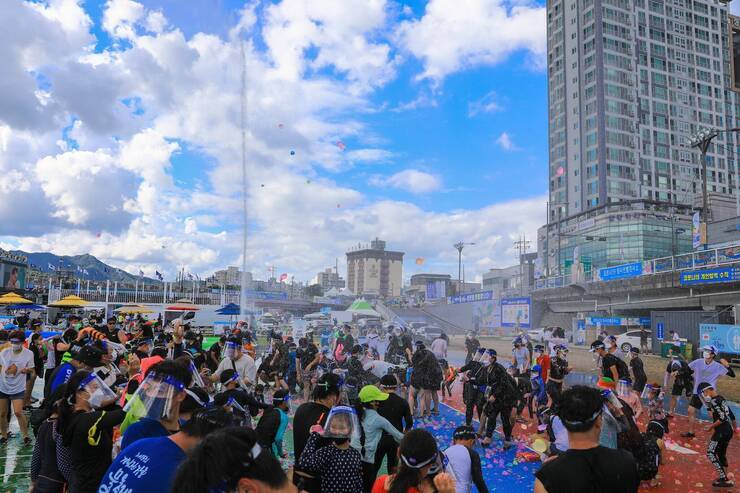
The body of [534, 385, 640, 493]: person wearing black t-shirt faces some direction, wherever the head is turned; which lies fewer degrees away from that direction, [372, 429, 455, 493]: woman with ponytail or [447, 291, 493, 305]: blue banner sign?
the blue banner sign

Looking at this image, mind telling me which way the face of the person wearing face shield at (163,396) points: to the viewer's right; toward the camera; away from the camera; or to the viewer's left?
to the viewer's left

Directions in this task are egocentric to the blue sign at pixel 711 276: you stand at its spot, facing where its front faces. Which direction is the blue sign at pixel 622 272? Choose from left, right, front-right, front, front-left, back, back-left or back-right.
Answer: right

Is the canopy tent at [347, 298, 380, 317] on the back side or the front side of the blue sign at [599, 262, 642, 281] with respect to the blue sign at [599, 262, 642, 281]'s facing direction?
on the front side

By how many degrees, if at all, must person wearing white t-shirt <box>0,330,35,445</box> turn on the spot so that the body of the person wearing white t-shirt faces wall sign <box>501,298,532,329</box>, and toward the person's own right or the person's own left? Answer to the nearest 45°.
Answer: approximately 135° to the person's own left

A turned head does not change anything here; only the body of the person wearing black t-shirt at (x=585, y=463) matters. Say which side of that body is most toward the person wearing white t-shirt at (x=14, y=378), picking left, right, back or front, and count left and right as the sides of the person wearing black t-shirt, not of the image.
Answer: left

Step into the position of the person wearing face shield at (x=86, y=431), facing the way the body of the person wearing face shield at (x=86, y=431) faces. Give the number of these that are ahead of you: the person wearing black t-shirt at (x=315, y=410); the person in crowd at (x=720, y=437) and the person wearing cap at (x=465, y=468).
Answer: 3

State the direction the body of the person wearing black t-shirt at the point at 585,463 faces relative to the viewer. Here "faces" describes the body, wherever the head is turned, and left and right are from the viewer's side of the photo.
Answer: facing away from the viewer

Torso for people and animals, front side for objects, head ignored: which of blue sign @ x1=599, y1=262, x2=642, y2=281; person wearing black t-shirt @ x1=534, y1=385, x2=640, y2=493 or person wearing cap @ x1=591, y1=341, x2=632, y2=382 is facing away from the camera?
the person wearing black t-shirt

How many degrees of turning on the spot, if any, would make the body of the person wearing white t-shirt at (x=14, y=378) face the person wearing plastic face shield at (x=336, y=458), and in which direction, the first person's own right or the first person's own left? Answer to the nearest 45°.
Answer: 0° — they already face them

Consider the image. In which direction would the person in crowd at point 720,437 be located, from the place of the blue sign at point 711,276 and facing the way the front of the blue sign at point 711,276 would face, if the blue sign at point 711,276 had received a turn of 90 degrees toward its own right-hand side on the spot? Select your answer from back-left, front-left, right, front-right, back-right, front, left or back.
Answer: back-left
